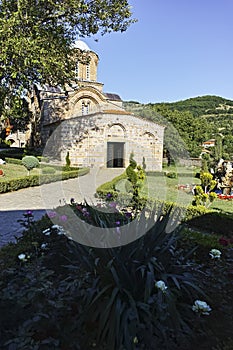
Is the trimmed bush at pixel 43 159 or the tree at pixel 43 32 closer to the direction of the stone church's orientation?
the tree

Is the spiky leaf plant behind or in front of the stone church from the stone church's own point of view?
in front

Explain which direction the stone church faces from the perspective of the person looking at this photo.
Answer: facing the viewer

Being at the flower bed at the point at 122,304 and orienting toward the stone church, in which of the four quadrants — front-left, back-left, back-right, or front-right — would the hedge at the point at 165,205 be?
front-right

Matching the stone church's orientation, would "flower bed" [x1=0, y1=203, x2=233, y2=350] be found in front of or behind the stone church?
in front

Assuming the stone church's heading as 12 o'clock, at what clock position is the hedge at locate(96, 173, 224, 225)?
The hedge is roughly at 12 o'clock from the stone church.

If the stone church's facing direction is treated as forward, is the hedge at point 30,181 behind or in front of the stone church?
in front

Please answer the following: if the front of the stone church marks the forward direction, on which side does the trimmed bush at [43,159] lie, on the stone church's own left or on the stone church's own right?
on the stone church's own right

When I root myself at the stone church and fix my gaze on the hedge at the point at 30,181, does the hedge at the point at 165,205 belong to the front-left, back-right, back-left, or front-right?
front-left

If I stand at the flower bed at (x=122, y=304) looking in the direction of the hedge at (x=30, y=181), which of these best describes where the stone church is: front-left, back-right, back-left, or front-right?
front-right

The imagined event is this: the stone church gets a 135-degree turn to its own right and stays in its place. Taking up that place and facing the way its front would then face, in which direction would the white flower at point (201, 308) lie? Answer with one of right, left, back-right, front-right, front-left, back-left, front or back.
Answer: back-left

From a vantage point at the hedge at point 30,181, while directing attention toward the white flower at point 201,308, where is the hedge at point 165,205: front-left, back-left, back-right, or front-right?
front-left

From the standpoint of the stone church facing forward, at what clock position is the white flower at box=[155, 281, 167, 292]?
The white flower is roughly at 12 o'clock from the stone church.
